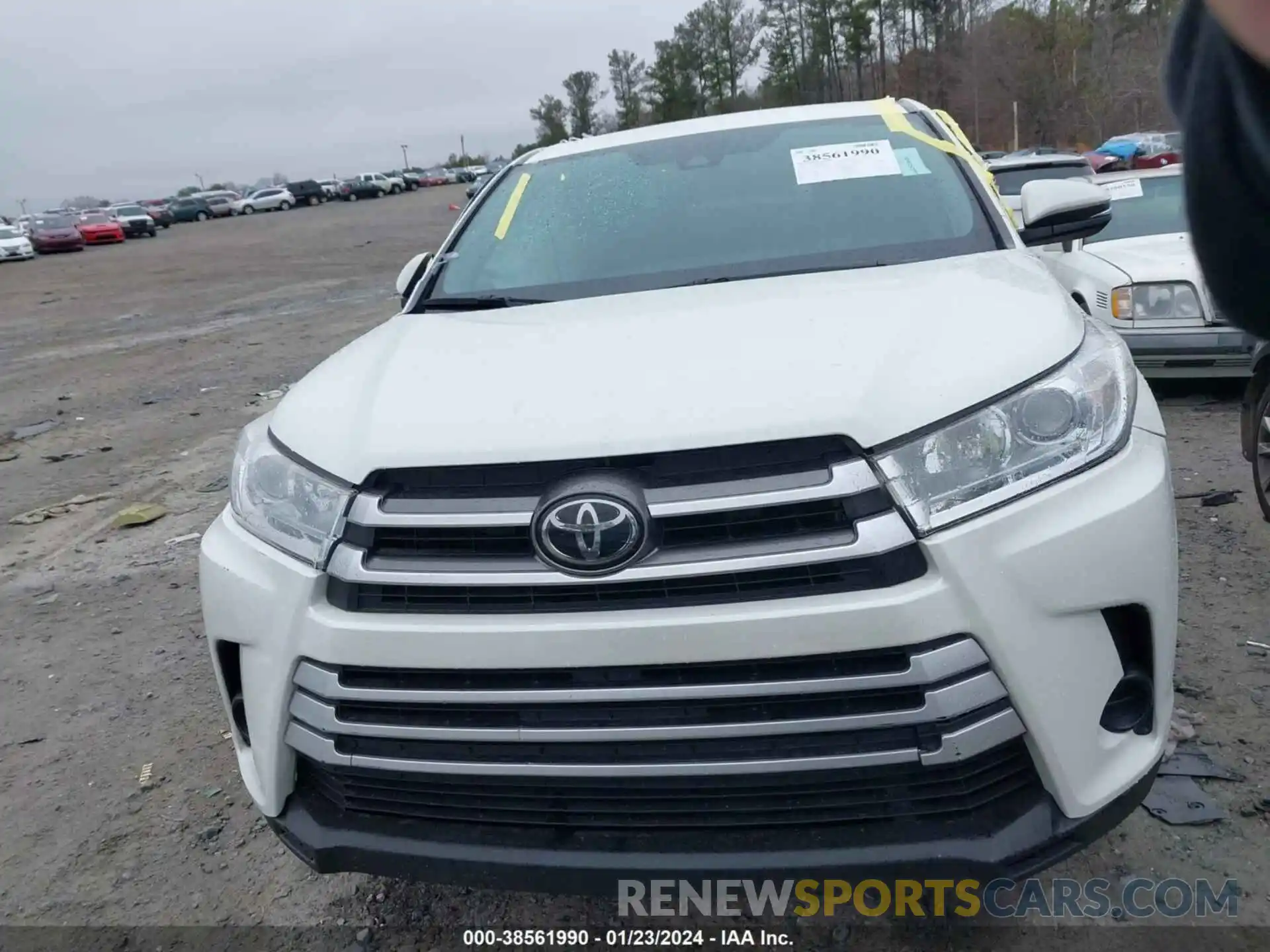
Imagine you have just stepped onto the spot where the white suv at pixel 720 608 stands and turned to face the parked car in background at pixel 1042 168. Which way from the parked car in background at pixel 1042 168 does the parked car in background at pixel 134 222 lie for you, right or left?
left

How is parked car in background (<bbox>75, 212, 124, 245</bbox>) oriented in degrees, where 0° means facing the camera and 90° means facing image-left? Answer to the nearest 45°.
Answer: approximately 315°

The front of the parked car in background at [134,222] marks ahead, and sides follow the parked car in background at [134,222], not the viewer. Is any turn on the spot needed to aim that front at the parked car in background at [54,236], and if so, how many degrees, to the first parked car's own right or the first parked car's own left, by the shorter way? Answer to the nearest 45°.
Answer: approximately 45° to the first parked car's own right

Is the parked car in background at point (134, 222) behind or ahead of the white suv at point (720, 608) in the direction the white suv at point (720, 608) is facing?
behind

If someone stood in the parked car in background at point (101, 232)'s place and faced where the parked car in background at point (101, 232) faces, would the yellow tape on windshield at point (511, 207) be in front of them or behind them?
in front

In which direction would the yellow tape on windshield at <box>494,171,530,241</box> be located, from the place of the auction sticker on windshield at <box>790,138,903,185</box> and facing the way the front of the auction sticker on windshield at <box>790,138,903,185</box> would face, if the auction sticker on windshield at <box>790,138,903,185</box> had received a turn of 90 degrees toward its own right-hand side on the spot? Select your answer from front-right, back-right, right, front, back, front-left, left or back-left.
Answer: front

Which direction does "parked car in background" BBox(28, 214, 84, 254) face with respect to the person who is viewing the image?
facing the viewer and to the right of the viewer

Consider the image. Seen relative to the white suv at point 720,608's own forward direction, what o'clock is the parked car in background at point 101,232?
The parked car in background is roughly at 5 o'clock from the white suv.
